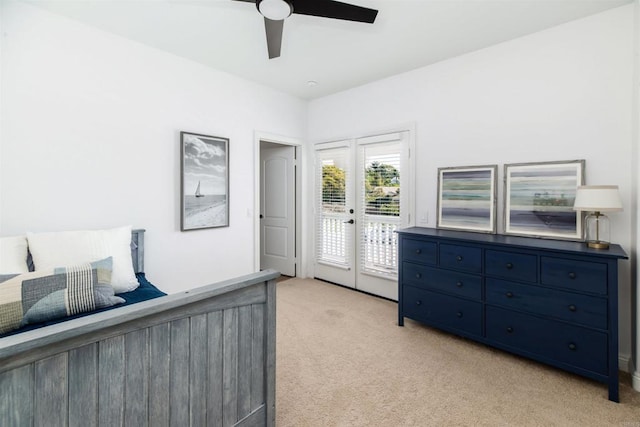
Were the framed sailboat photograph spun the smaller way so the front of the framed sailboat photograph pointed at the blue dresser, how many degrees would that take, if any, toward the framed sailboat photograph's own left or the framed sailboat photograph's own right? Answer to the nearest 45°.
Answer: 0° — it already faces it

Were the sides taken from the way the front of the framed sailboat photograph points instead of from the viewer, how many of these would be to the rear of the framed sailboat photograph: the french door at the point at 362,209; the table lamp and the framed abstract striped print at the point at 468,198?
0

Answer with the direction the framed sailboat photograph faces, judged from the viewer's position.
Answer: facing the viewer and to the right of the viewer

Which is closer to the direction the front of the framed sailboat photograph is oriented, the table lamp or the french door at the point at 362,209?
the table lamp

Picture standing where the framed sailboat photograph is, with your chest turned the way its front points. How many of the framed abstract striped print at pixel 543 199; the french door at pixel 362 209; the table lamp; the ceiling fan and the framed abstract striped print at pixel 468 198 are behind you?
0

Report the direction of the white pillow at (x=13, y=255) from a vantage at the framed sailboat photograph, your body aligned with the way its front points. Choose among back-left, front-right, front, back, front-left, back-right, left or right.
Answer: right

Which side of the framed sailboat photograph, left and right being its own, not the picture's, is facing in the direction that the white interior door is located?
left

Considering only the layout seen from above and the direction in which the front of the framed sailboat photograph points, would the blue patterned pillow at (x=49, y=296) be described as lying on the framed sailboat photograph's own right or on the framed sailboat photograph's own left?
on the framed sailboat photograph's own right

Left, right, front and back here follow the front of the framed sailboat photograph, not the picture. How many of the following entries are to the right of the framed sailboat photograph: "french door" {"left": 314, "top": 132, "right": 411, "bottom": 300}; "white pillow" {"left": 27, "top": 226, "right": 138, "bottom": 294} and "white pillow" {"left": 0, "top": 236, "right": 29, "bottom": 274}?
2

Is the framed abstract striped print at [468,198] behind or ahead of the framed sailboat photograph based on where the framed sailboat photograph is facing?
ahead

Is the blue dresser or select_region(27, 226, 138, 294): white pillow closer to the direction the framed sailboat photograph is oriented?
the blue dresser

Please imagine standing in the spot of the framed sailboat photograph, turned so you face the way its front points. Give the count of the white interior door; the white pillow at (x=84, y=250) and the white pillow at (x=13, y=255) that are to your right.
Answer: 2

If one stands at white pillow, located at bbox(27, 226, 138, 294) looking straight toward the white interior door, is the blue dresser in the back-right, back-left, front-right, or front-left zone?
front-right

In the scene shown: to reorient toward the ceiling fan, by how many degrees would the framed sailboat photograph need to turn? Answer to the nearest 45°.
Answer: approximately 45° to its right

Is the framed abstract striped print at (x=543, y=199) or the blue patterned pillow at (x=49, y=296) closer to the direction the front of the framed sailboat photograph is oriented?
the framed abstract striped print

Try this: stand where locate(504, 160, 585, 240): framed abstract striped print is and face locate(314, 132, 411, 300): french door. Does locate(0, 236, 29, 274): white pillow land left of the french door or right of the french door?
left

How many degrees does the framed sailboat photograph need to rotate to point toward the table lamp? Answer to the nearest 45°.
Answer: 0° — it already faces it

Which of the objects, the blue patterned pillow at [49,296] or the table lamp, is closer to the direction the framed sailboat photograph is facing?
the table lamp

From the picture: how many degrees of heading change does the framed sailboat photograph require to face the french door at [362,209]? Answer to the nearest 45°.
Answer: approximately 45° to its left

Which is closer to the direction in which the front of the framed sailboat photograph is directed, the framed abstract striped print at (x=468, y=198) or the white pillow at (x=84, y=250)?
the framed abstract striped print

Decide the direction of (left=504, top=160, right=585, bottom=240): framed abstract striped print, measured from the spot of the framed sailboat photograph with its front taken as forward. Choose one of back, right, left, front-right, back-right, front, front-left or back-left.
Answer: front

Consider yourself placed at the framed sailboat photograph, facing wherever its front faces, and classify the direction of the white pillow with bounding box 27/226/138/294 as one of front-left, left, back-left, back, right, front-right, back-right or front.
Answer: right
